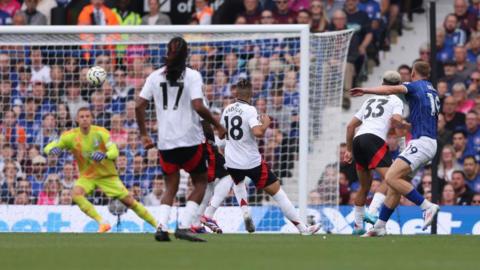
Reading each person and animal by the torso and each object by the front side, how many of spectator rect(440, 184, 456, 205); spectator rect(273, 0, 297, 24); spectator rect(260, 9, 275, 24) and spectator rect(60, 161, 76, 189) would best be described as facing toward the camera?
4

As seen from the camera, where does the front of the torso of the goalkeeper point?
toward the camera

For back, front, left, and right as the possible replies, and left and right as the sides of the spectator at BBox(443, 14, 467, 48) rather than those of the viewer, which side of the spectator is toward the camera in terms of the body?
front

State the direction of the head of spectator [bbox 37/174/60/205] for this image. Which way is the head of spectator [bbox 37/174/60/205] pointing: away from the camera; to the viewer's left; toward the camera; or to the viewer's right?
toward the camera

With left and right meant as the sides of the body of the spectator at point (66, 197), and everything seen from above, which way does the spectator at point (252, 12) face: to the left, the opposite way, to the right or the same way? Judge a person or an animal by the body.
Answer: the same way

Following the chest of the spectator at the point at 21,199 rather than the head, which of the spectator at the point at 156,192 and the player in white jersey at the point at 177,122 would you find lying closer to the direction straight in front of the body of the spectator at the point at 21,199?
the player in white jersey

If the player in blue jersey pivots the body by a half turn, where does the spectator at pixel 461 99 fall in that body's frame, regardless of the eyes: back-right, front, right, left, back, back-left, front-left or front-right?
back-left

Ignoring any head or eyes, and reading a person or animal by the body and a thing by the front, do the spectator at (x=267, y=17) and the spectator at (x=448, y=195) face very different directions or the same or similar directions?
same or similar directions

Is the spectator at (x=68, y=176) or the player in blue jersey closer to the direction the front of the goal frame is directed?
the player in blue jersey

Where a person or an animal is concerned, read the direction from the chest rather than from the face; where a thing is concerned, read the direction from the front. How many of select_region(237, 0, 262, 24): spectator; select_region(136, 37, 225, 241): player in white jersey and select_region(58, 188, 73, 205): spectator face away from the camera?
1

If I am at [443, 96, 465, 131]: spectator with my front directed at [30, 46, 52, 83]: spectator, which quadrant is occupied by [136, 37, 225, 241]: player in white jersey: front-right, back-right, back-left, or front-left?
front-left

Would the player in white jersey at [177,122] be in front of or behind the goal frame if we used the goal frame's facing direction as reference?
in front

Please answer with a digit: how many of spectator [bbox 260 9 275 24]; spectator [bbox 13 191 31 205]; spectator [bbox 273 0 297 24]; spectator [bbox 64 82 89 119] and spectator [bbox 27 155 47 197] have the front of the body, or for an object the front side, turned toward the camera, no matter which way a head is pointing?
5

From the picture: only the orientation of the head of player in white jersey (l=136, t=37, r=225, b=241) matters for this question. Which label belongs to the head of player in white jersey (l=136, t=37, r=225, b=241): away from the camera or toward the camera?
away from the camera

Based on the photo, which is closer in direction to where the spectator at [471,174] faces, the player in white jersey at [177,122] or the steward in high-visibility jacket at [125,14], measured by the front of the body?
the player in white jersey

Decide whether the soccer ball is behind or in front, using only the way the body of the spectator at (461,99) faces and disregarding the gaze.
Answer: in front
